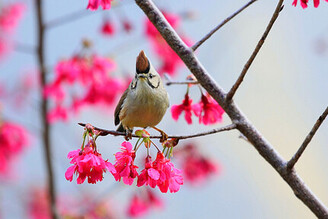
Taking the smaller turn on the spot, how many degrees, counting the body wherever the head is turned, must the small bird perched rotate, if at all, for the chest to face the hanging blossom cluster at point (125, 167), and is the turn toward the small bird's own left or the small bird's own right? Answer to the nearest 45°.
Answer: approximately 90° to the small bird's own right

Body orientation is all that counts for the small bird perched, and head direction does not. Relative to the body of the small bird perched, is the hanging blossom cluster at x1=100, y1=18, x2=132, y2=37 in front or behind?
behind

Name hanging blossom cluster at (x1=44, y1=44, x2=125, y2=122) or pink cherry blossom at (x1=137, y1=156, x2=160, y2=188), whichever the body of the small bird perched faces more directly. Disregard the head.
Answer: the pink cherry blossom

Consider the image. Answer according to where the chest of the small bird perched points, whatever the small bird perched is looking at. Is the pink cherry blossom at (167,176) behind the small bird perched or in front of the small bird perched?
in front

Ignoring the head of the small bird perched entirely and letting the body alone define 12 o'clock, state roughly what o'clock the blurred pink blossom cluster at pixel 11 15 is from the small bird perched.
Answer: The blurred pink blossom cluster is roughly at 5 o'clock from the small bird perched.

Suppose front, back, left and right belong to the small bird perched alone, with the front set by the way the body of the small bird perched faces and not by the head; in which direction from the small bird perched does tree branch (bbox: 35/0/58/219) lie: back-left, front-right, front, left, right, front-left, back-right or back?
back-right

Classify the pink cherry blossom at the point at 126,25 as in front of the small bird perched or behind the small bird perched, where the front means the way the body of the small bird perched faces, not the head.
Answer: behind

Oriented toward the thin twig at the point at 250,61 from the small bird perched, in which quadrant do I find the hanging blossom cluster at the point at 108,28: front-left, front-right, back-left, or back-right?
back-left

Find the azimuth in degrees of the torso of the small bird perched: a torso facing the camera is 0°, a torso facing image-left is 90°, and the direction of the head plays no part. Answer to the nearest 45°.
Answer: approximately 0°
